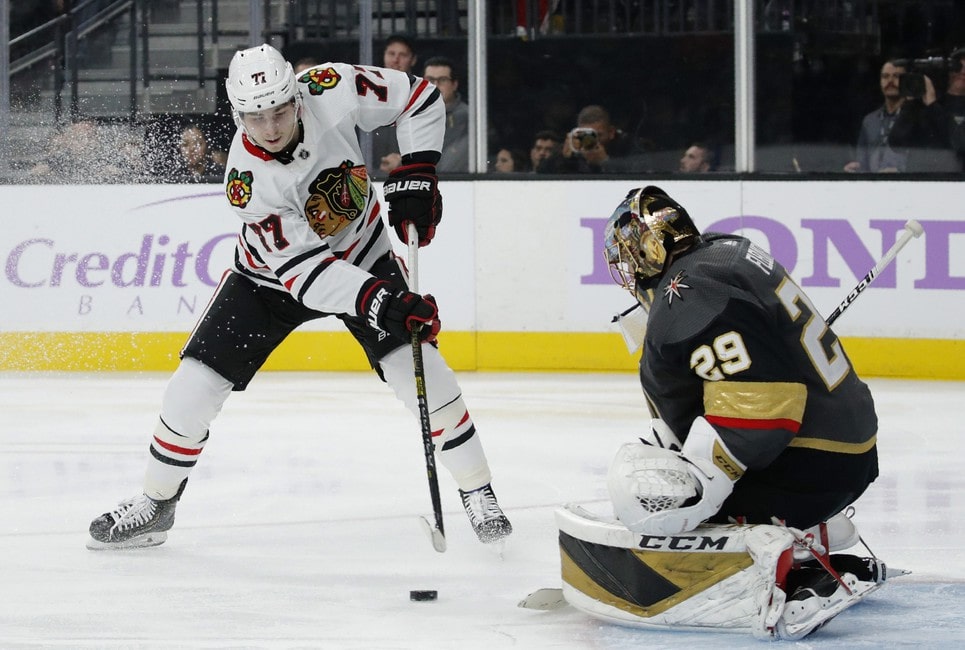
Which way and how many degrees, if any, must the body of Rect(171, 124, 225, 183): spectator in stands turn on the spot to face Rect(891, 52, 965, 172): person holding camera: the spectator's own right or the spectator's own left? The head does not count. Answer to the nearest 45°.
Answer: approximately 90° to the spectator's own left

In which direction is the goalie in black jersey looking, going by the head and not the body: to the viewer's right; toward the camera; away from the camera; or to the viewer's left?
to the viewer's left

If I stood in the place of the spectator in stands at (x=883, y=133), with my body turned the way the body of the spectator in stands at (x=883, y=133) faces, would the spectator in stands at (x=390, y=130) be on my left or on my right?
on my right

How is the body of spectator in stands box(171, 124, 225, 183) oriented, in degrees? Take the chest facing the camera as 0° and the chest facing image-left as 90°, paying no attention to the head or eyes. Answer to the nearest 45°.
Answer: approximately 0°

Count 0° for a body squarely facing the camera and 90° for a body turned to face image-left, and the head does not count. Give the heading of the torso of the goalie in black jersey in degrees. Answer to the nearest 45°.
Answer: approximately 90°

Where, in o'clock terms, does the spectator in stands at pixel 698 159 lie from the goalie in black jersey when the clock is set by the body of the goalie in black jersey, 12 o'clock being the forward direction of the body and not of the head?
The spectator in stands is roughly at 3 o'clock from the goalie in black jersey.

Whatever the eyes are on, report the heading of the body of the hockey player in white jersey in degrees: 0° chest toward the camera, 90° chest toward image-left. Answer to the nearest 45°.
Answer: approximately 0°
